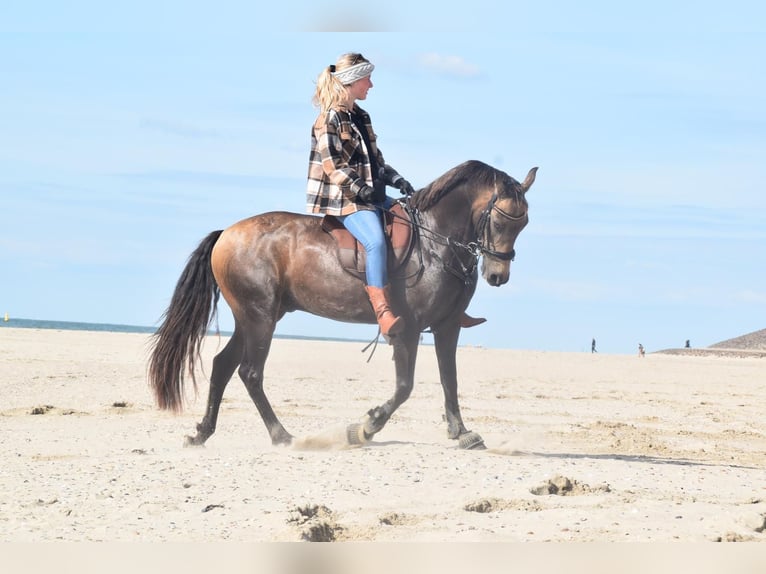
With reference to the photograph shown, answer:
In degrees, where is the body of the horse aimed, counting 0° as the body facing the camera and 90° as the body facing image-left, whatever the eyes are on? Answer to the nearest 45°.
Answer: approximately 270°

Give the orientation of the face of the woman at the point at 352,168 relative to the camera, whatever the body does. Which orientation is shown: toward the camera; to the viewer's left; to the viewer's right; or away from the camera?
to the viewer's right
